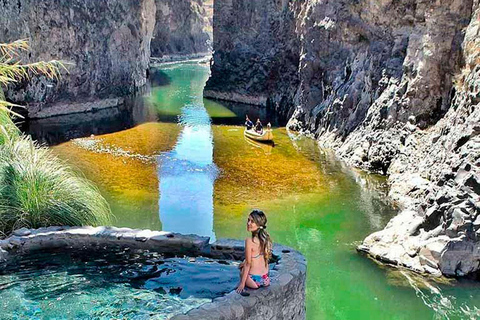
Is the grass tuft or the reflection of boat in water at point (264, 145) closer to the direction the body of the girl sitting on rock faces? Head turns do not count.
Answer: the grass tuft

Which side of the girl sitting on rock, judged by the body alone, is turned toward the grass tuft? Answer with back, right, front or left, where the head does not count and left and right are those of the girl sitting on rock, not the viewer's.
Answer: front

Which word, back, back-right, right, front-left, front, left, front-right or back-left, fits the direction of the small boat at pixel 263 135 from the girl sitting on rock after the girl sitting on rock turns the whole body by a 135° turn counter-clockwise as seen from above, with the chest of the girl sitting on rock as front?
back

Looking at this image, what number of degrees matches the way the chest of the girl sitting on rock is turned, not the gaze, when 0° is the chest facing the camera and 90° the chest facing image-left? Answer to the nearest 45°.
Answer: approximately 135°

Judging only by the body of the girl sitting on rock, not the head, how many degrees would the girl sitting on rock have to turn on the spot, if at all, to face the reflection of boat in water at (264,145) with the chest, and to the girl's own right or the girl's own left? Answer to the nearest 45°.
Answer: approximately 45° to the girl's own right
